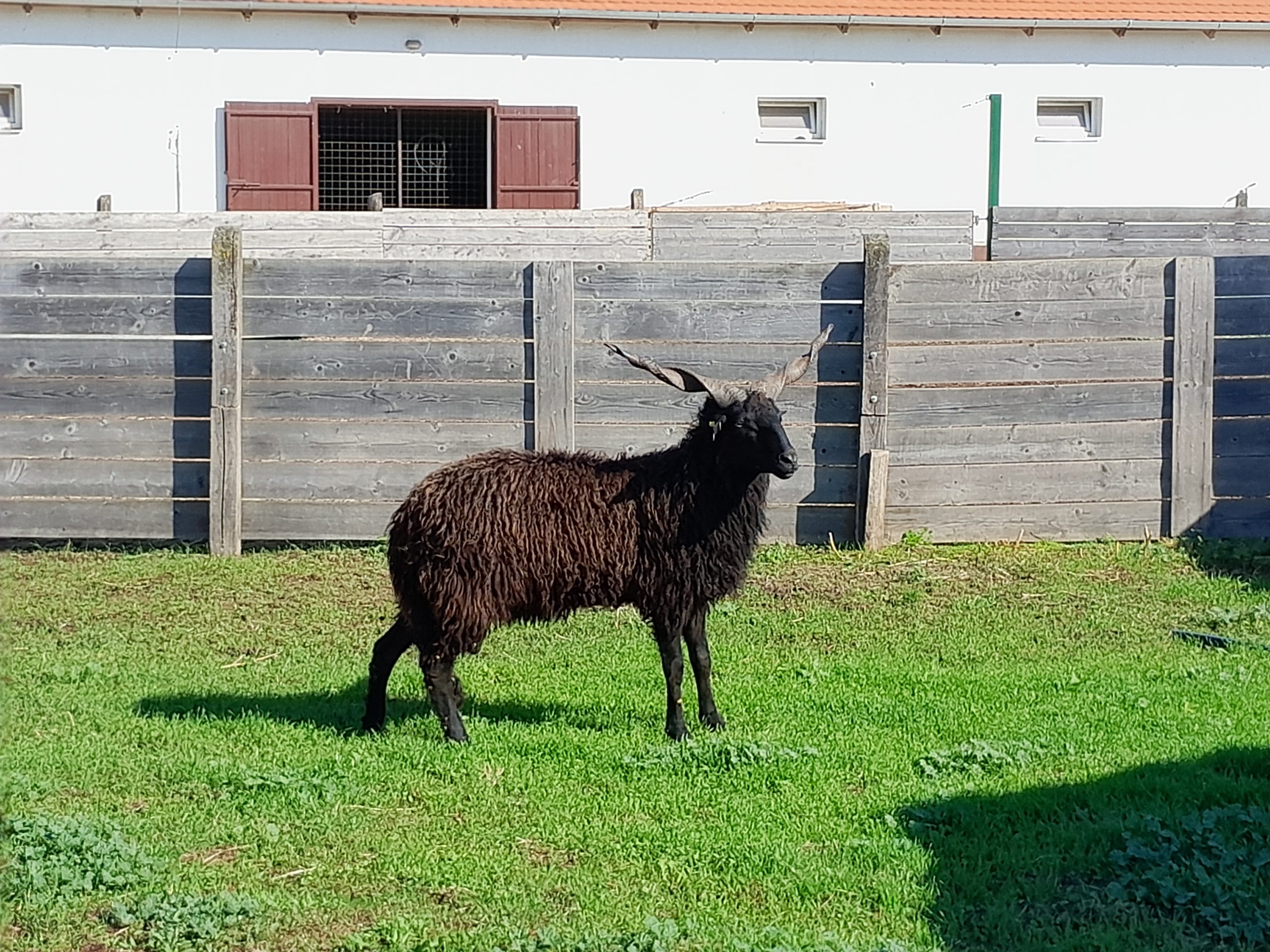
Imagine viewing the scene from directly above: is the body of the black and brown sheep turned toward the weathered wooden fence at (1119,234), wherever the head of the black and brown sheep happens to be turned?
no

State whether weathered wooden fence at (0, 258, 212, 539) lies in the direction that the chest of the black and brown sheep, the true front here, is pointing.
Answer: no

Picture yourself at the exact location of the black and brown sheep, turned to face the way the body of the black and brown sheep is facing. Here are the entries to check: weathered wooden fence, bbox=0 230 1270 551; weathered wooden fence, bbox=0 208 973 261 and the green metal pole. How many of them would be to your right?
0

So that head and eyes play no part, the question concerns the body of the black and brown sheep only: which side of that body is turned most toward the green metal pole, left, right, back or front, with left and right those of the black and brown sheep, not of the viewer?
left

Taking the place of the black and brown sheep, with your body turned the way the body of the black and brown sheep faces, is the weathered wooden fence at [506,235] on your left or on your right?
on your left

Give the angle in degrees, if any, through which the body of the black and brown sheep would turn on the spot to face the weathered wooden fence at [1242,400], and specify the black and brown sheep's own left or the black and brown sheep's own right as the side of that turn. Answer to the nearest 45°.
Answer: approximately 45° to the black and brown sheep's own left

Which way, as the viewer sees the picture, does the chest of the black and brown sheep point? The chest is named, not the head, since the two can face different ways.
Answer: to the viewer's right
